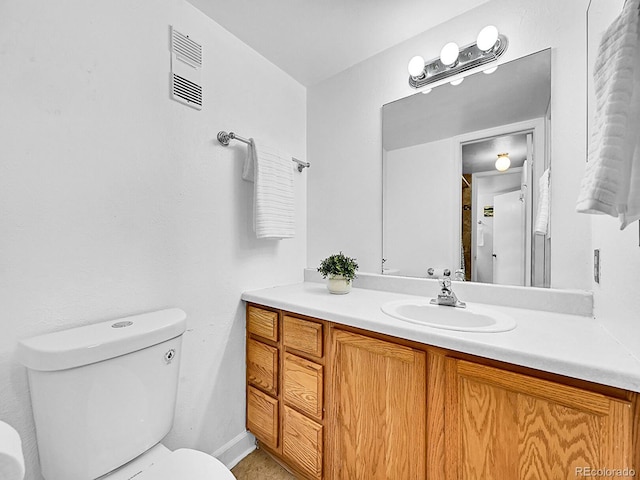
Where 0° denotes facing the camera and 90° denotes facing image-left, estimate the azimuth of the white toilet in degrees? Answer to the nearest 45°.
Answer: approximately 315°

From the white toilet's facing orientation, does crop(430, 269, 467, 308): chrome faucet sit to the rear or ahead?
ahead

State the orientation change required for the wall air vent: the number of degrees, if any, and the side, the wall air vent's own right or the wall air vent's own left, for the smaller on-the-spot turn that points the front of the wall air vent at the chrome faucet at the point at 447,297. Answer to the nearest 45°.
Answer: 0° — it already faces it

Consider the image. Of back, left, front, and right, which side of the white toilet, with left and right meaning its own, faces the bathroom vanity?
left

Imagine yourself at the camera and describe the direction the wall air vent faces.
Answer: facing the viewer and to the right of the viewer

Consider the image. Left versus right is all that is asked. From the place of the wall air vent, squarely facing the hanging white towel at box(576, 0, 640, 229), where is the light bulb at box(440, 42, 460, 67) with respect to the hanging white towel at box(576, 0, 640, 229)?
left

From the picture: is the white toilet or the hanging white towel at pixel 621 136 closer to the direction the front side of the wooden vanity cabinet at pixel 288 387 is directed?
the white toilet

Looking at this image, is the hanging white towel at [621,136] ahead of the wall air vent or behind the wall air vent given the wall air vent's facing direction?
ahead

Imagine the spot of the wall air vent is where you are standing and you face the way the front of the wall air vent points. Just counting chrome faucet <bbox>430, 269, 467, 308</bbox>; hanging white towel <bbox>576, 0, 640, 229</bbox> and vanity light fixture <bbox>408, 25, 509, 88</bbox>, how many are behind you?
0

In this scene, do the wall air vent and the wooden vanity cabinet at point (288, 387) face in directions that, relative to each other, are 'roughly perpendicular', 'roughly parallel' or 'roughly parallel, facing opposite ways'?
roughly perpendicular

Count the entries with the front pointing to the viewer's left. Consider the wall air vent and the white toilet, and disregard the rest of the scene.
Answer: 0

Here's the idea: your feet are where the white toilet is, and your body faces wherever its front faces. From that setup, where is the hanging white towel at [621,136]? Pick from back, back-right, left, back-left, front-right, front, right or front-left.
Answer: front

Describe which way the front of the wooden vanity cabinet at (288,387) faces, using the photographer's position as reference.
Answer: facing the viewer and to the left of the viewer

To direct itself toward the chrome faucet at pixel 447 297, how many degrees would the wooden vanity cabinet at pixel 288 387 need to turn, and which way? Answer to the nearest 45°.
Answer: approximately 135° to its left

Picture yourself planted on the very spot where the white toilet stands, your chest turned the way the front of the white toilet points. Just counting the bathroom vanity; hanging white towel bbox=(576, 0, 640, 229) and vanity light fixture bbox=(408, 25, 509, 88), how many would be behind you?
0

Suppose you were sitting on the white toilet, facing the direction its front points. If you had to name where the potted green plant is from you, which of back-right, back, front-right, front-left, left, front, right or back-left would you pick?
front-left

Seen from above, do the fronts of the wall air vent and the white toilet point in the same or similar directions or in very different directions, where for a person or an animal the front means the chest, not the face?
same or similar directions
